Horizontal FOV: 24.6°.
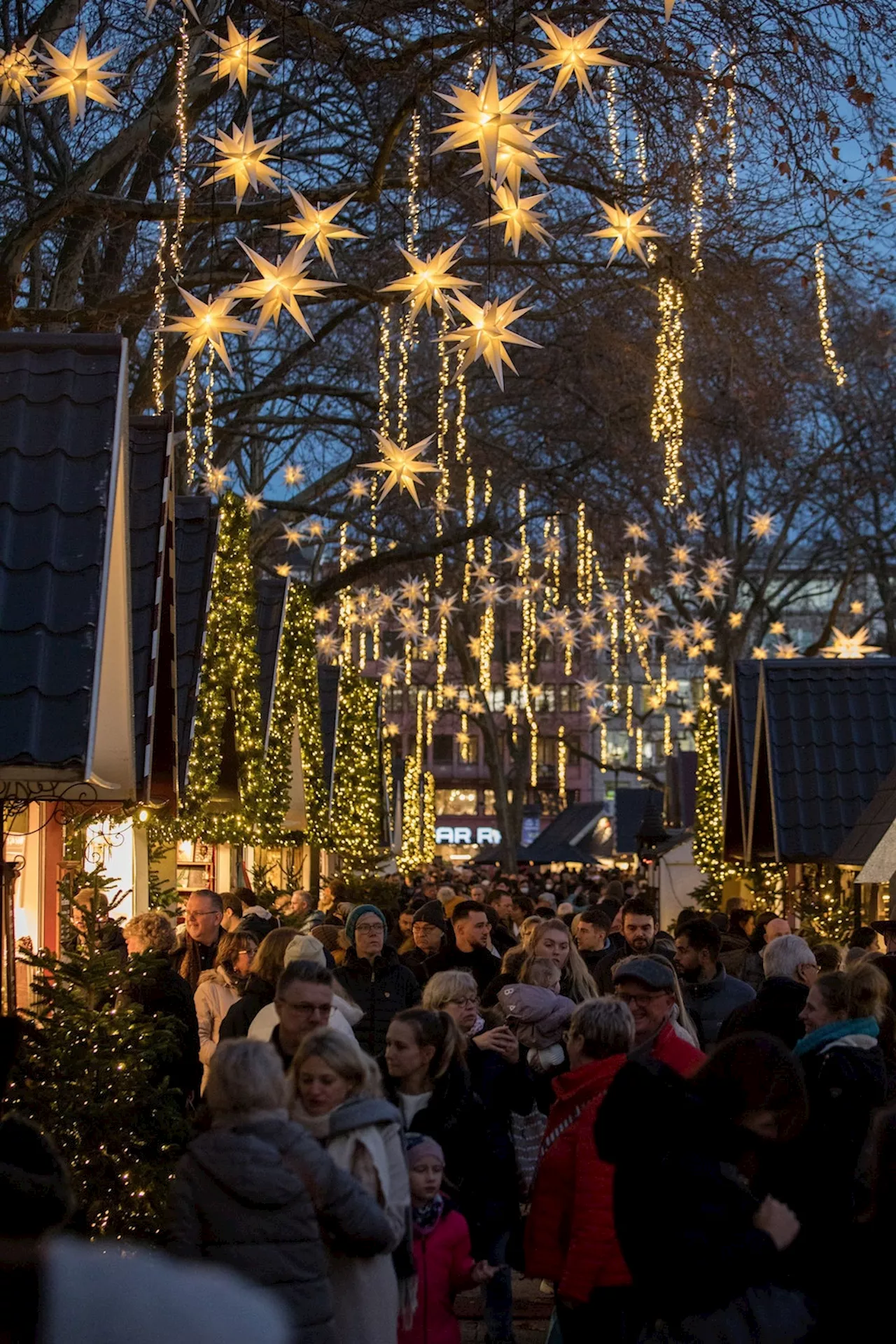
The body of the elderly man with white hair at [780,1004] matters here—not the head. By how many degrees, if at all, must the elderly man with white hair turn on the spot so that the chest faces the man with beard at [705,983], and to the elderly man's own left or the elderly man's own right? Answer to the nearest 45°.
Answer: approximately 45° to the elderly man's own left

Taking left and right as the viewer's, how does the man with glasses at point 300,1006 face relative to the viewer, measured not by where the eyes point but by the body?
facing the viewer and to the right of the viewer

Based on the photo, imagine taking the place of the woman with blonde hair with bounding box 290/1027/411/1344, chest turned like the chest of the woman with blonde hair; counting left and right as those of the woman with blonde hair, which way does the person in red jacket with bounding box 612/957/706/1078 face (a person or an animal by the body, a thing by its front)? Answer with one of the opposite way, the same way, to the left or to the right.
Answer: the same way

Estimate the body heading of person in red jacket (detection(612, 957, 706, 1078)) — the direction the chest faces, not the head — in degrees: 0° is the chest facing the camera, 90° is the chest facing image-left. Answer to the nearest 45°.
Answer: approximately 45°

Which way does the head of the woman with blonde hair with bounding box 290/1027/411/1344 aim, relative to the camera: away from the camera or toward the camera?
toward the camera

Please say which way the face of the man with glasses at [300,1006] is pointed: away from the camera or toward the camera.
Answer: toward the camera

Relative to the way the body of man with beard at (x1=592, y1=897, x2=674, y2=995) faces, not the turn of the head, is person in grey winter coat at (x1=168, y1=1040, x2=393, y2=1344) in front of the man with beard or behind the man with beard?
in front

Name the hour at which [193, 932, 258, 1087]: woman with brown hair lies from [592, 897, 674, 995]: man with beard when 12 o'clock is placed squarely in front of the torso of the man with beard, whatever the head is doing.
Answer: The woman with brown hair is roughly at 2 o'clock from the man with beard.

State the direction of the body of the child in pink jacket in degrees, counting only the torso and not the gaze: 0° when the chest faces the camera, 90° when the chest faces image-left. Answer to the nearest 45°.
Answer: approximately 0°

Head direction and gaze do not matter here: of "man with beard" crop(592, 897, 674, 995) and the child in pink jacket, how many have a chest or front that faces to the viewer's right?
0
